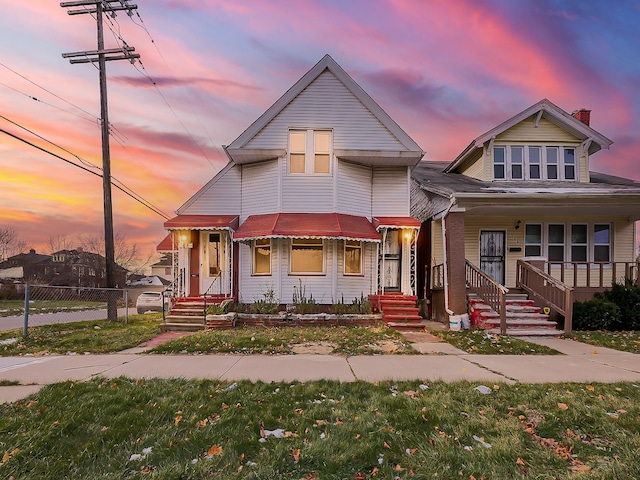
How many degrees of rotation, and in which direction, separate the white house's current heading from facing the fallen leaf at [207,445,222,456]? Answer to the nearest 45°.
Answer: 0° — it already faces it

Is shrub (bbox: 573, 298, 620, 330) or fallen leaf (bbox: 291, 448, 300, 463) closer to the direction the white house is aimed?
the fallen leaf

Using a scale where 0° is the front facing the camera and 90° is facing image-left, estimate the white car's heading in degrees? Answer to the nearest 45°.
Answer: approximately 180°

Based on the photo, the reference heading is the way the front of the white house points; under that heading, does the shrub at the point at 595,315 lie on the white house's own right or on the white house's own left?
on the white house's own left

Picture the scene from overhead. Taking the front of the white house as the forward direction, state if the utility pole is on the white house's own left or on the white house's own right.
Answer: on the white house's own right

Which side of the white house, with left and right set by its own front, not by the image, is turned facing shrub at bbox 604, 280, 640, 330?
left

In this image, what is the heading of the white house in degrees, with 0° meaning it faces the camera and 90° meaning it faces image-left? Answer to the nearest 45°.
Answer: approximately 0°

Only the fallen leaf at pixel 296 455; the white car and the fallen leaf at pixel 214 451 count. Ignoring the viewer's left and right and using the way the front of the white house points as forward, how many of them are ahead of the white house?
2
